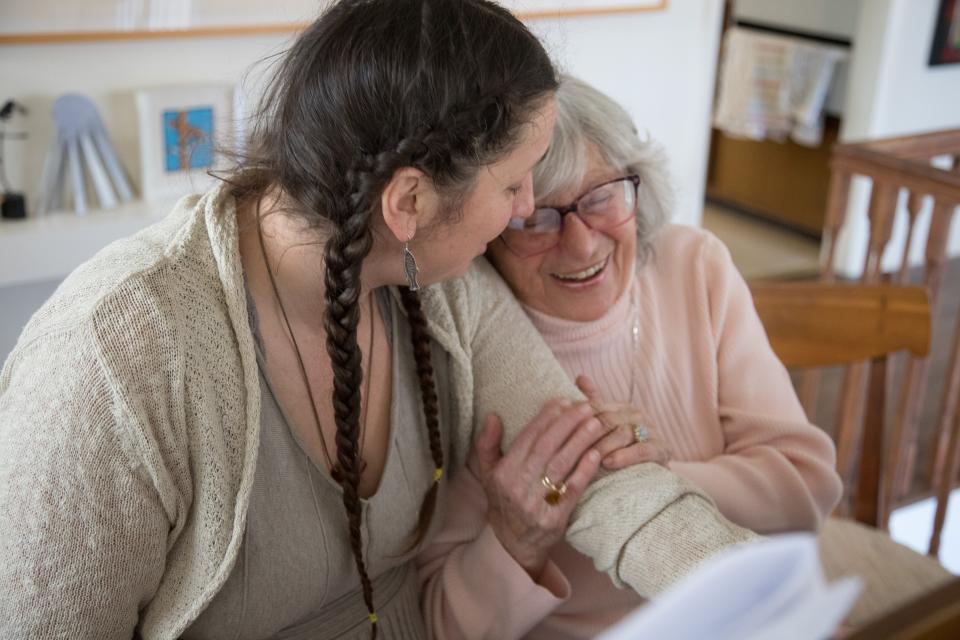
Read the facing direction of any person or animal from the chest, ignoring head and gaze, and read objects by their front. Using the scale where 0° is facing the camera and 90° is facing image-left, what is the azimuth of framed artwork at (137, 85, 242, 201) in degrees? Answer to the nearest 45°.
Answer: approximately 0°

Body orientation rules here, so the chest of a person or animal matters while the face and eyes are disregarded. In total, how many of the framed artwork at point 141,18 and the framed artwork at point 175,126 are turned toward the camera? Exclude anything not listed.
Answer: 2

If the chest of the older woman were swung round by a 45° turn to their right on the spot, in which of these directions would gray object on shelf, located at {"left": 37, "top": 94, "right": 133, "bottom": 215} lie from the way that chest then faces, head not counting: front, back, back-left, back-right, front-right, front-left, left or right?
front-right

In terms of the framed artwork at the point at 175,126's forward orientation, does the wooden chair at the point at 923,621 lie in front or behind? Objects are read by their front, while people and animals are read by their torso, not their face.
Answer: in front

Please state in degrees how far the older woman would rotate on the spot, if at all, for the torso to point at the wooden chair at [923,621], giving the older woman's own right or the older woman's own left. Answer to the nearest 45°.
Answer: approximately 45° to the older woman's own left

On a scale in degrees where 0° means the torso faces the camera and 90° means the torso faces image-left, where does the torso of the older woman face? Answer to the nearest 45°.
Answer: approximately 45°

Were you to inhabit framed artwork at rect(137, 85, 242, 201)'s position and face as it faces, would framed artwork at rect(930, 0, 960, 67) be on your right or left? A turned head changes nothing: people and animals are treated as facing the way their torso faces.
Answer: on your left

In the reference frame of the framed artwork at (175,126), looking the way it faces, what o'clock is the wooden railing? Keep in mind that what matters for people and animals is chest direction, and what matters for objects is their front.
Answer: The wooden railing is roughly at 10 o'clock from the framed artwork.

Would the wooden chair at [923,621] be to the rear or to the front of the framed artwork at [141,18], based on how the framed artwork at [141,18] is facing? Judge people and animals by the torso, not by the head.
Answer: to the front
